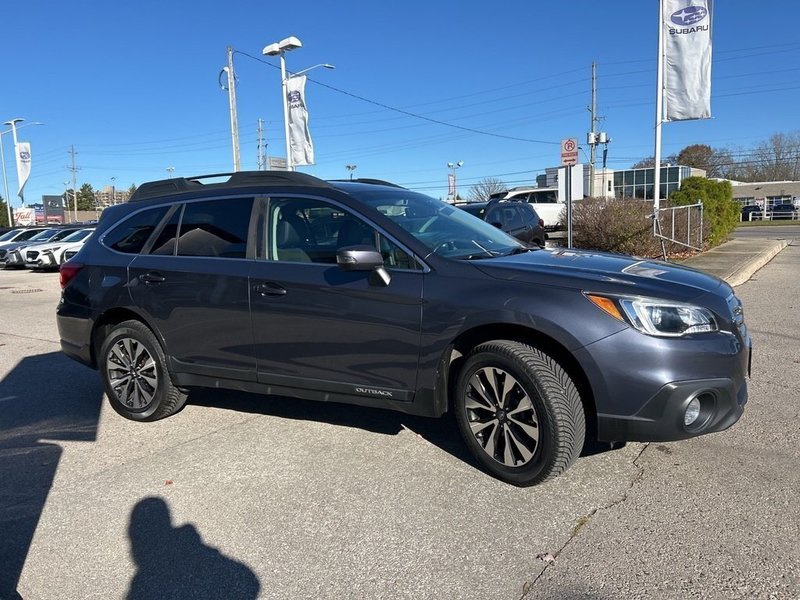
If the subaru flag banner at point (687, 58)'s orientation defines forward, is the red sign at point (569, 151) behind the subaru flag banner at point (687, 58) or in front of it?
in front

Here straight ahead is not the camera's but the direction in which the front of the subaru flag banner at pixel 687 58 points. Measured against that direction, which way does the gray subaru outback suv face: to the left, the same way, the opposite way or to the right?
to the left

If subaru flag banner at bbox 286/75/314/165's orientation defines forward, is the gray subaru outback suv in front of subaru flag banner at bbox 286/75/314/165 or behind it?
in front

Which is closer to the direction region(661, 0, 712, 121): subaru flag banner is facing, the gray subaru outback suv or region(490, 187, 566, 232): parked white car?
the gray subaru outback suv

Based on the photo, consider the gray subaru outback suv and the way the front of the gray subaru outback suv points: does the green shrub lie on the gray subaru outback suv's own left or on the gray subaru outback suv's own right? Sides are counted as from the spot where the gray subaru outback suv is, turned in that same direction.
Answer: on the gray subaru outback suv's own left

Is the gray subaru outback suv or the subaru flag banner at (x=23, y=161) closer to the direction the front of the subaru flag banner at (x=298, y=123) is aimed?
the gray subaru outback suv

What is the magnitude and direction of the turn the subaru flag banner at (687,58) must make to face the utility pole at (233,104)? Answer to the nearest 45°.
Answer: approximately 90° to its right

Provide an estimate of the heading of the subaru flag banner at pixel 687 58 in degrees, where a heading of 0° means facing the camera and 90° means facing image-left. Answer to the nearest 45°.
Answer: approximately 0°

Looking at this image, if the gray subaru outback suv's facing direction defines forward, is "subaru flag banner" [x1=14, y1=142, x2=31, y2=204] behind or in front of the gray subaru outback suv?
behind

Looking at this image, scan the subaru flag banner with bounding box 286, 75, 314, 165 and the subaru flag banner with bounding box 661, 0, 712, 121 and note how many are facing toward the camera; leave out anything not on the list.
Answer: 2

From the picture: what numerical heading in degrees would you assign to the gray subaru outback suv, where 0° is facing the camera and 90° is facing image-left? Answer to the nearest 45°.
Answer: approximately 315°

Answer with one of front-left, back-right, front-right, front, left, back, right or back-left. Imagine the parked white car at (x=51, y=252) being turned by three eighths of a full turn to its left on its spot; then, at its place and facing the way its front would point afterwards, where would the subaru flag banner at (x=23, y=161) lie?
left

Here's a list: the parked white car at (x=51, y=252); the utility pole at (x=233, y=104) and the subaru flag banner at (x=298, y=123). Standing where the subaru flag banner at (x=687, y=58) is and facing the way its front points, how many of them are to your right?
3

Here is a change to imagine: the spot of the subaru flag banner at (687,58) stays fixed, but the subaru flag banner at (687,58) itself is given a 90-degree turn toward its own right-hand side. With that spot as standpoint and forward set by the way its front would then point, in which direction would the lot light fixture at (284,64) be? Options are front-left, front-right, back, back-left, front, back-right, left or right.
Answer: front
